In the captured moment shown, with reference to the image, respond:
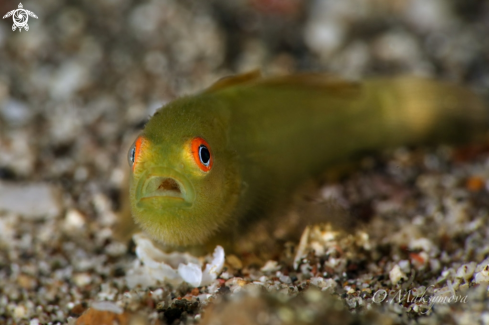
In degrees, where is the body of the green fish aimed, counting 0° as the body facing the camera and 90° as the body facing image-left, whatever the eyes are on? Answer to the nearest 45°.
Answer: approximately 45°
